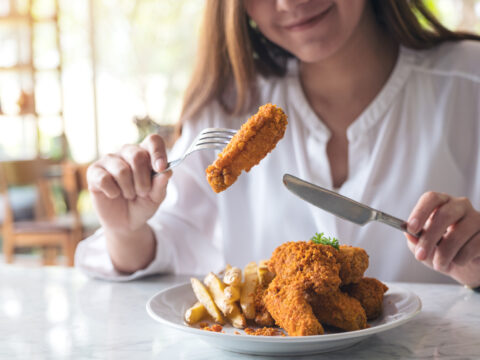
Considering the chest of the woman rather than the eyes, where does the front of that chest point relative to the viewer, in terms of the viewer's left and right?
facing the viewer

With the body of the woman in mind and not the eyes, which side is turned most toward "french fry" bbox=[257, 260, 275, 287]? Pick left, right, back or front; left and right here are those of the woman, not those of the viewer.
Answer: front

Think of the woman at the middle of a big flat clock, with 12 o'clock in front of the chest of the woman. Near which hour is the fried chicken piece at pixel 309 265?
The fried chicken piece is roughly at 12 o'clock from the woman.

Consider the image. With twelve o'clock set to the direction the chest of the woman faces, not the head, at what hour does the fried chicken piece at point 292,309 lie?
The fried chicken piece is roughly at 12 o'clock from the woman.

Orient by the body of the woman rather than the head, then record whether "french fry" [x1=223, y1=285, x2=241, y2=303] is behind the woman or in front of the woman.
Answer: in front

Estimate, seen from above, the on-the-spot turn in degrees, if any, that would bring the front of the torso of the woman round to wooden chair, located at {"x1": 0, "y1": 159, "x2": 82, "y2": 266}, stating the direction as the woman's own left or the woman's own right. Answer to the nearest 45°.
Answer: approximately 135° to the woman's own right
